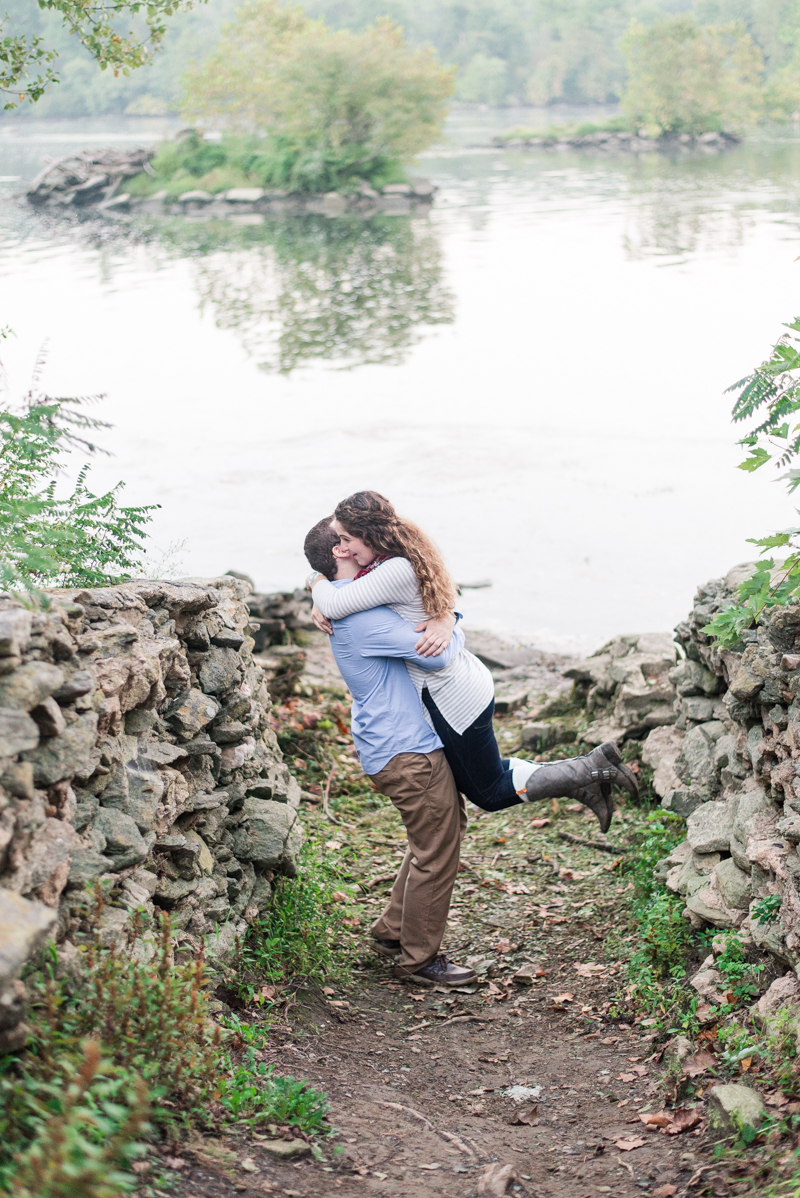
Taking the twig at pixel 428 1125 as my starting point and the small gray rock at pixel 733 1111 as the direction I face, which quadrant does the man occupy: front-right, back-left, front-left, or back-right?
back-left

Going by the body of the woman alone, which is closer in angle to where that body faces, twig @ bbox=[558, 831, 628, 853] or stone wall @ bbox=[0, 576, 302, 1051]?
the stone wall

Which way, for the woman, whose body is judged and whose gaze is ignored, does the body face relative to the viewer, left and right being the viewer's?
facing to the left of the viewer

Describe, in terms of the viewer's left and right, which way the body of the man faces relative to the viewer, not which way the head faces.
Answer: facing to the right of the viewer

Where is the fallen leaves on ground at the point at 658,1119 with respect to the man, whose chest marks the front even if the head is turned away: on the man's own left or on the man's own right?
on the man's own right

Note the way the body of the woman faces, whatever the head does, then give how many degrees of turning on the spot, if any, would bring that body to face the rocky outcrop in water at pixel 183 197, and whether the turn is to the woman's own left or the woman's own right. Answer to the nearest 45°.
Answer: approximately 90° to the woman's own right

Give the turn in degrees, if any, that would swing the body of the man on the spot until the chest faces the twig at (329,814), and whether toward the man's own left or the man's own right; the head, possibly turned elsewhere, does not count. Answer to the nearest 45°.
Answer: approximately 90° to the man's own left

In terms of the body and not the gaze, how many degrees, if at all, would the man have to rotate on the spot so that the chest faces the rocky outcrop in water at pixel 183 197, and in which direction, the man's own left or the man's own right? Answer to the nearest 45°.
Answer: approximately 90° to the man's own left

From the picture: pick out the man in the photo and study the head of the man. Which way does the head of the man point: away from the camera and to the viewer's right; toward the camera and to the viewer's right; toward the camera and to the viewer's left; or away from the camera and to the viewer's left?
away from the camera and to the viewer's right
